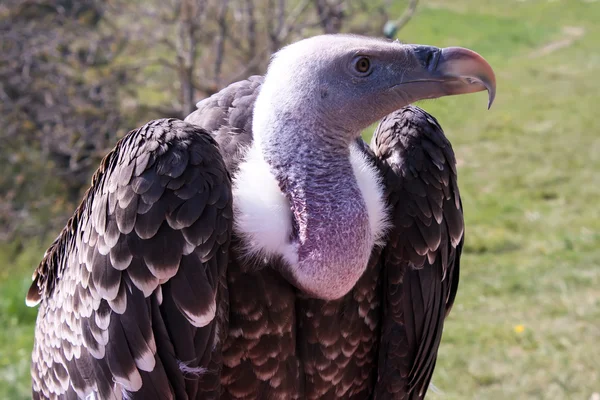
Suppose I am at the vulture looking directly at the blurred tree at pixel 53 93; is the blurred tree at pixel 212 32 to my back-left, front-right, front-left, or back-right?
front-right

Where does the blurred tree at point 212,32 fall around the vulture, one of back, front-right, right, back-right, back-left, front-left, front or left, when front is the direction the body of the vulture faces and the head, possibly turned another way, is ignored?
back-left

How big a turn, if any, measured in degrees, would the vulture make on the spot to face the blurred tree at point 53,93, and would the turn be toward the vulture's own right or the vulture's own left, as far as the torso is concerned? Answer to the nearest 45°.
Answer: approximately 135° to the vulture's own left

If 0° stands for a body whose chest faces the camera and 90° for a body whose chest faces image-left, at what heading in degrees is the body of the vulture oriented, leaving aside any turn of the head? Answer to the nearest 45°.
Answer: approximately 315°

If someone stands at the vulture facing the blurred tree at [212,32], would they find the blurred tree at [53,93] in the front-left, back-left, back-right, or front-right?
front-left
